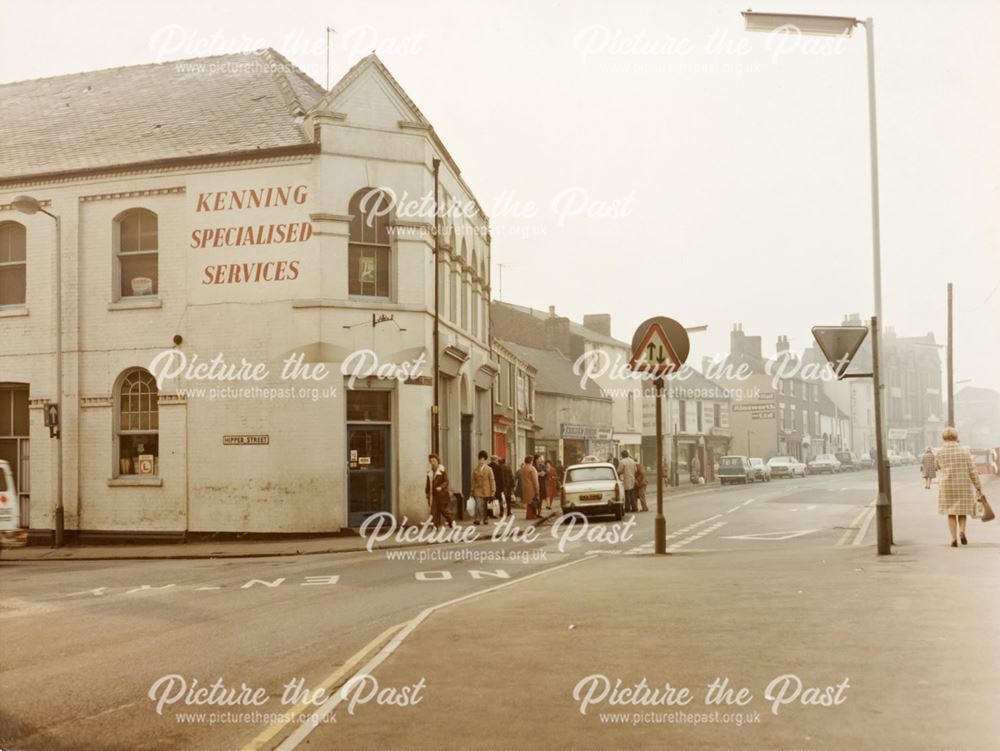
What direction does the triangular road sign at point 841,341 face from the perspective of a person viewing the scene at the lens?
facing away from the viewer

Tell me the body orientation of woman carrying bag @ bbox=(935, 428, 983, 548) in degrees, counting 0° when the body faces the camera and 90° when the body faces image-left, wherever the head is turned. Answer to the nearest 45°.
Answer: approximately 180°

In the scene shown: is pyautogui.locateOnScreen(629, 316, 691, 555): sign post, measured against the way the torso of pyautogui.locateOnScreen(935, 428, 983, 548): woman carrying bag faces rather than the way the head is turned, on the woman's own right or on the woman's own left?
on the woman's own left
